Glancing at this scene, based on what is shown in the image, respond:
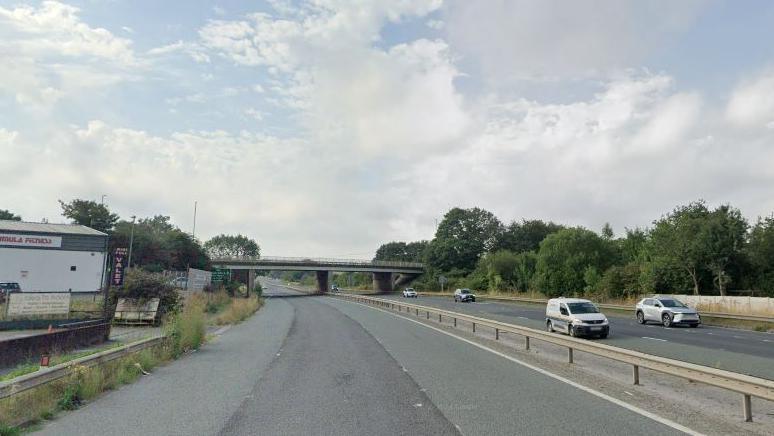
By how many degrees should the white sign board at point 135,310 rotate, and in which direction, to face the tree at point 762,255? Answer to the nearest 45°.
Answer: approximately 90° to its left

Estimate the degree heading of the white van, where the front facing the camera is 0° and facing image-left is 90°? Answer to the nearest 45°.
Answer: approximately 315°

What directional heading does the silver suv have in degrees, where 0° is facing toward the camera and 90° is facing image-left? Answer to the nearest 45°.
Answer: approximately 315°

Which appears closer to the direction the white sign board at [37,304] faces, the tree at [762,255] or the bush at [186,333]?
the bush

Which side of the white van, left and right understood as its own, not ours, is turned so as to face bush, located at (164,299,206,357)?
right

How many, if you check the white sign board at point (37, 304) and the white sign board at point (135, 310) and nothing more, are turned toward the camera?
2

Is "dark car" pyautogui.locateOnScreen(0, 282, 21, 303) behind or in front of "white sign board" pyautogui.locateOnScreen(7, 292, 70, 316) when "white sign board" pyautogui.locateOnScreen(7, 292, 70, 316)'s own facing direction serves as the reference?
behind

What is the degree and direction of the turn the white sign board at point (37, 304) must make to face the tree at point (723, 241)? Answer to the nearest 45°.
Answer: approximately 90° to its left

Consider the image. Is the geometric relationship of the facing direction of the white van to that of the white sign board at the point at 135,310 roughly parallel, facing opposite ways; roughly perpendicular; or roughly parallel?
roughly parallel

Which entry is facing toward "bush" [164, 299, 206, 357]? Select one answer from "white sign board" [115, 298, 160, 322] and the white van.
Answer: the white sign board

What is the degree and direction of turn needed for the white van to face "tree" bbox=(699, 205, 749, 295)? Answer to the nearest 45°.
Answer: approximately 90° to its left

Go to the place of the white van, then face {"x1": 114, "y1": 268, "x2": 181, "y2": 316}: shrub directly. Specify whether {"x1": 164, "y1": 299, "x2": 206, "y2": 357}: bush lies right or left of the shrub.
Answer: left

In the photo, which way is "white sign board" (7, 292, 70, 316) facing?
toward the camera

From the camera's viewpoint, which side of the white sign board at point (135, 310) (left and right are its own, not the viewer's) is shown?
front
